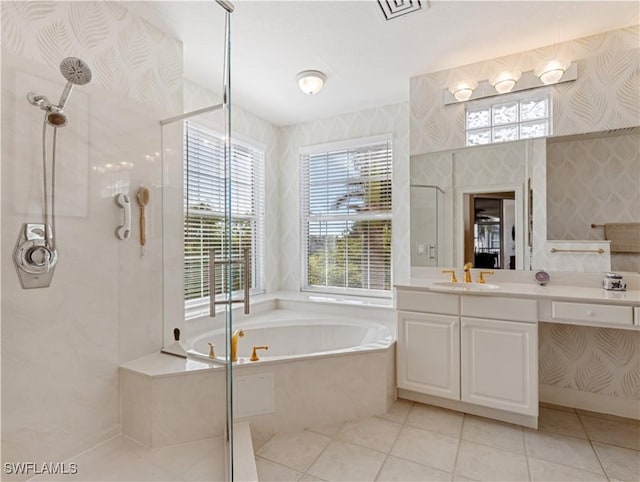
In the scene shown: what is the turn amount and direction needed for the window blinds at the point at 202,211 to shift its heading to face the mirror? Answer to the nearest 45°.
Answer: approximately 45° to its left

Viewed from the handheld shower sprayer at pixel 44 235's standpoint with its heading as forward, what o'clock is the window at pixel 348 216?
The window is roughly at 10 o'clock from the handheld shower sprayer.

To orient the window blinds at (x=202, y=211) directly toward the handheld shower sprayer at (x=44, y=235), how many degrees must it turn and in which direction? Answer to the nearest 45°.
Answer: approximately 90° to its right

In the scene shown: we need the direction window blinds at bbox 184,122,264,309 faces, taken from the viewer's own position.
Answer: facing the viewer and to the right of the viewer

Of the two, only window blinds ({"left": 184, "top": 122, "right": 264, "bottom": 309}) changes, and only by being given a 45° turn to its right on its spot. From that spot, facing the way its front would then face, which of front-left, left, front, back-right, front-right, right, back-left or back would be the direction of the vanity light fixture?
left

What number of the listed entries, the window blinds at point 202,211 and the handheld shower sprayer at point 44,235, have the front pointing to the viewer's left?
0

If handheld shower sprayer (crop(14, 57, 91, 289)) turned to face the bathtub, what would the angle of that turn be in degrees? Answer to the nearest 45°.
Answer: approximately 45° to its left

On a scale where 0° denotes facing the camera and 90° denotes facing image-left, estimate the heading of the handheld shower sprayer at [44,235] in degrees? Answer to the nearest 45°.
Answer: approximately 315°

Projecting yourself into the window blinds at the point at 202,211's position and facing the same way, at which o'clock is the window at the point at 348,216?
The window is roughly at 9 o'clock from the window blinds.
